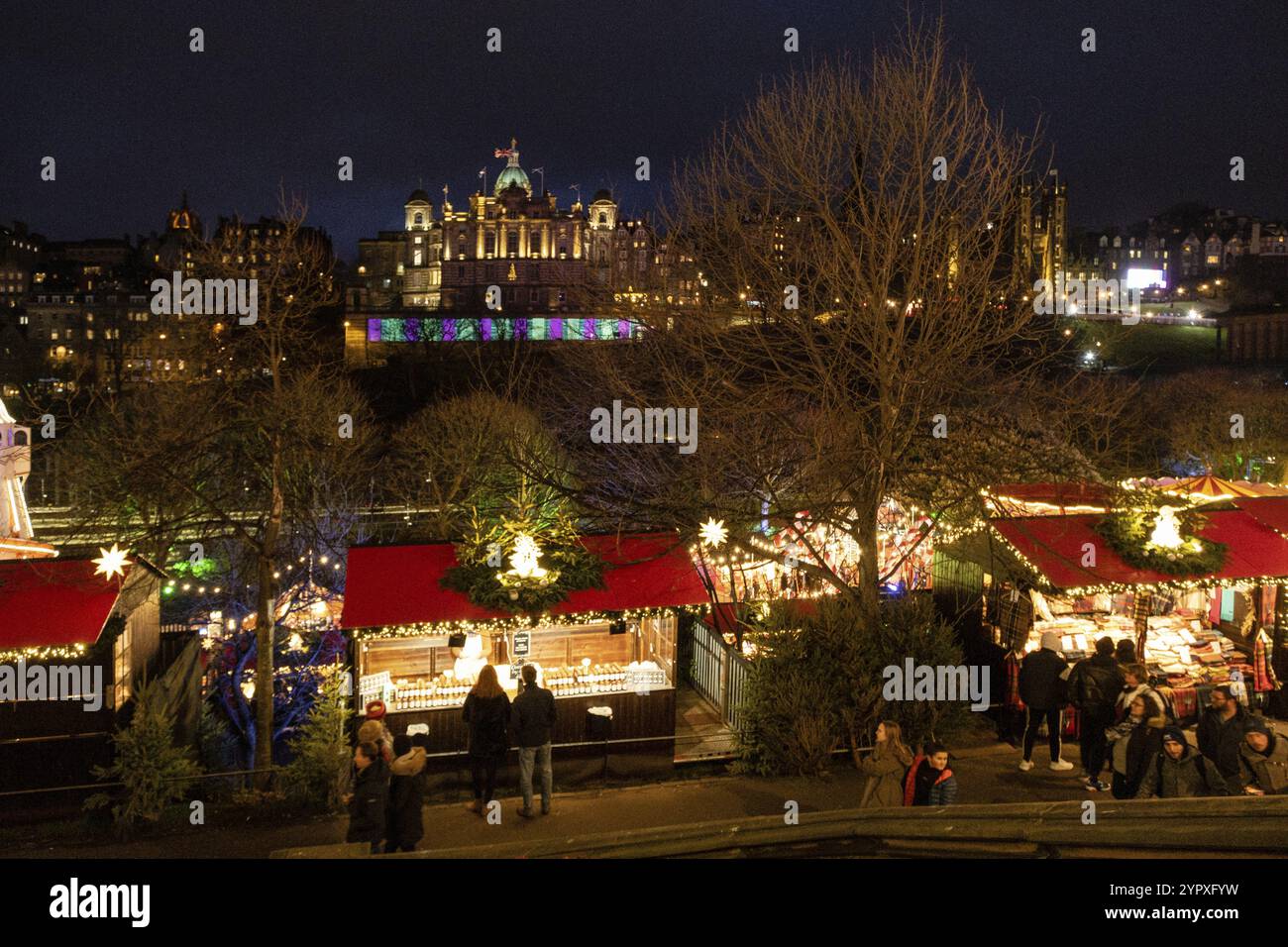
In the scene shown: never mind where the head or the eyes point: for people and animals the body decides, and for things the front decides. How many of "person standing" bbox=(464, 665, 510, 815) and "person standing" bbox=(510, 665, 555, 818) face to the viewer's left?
0

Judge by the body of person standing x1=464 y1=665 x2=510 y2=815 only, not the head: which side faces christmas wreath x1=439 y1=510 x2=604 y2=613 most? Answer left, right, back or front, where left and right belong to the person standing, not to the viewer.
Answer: front

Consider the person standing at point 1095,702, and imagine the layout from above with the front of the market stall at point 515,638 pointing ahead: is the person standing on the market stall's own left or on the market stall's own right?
on the market stall's own left

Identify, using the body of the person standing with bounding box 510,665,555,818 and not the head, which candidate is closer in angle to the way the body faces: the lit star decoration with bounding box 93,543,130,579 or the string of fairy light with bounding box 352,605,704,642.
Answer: the string of fairy light

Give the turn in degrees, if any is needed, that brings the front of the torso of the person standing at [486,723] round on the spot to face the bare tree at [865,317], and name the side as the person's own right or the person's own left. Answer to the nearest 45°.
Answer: approximately 45° to the person's own right

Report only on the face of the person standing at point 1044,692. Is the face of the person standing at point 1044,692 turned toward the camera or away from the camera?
away from the camera

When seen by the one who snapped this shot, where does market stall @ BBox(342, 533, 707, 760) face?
facing the viewer

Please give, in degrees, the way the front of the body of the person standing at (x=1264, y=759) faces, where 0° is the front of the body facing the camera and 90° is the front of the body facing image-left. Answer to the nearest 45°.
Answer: approximately 45°

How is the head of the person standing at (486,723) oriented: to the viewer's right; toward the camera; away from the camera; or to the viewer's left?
away from the camera

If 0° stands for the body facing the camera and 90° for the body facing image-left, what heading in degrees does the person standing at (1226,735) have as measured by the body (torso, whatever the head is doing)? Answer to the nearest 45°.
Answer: approximately 45°

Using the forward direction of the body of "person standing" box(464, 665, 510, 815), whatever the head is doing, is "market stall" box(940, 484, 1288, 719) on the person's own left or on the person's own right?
on the person's own right

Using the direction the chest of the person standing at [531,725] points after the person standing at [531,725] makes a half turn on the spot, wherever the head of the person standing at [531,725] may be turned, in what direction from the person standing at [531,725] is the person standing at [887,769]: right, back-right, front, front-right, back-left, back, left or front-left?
front-left

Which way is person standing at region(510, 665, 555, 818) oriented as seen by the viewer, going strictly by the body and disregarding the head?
away from the camera

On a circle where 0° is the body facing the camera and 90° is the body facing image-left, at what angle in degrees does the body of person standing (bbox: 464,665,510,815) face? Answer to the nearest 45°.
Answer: approximately 180°
